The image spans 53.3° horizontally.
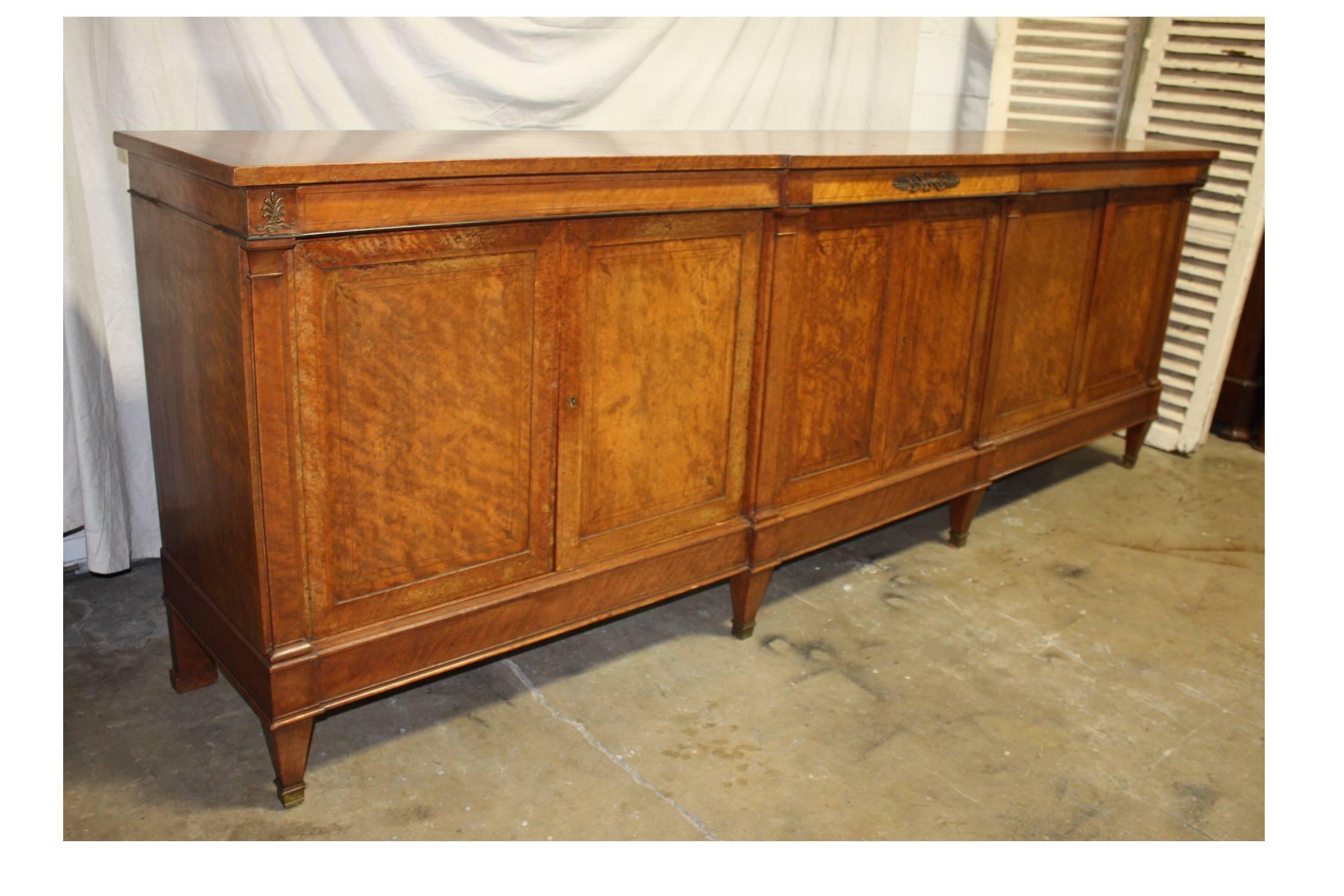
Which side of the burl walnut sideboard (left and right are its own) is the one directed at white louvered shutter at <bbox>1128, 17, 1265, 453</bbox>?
left

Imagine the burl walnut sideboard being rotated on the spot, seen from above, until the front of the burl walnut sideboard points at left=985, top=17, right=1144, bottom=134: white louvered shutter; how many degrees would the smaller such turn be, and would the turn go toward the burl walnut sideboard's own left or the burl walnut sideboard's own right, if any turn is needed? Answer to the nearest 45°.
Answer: approximately 90° to the burl walnut sideboard's own left

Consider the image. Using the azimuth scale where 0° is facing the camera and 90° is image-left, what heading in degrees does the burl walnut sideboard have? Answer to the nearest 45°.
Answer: approximately 315°
